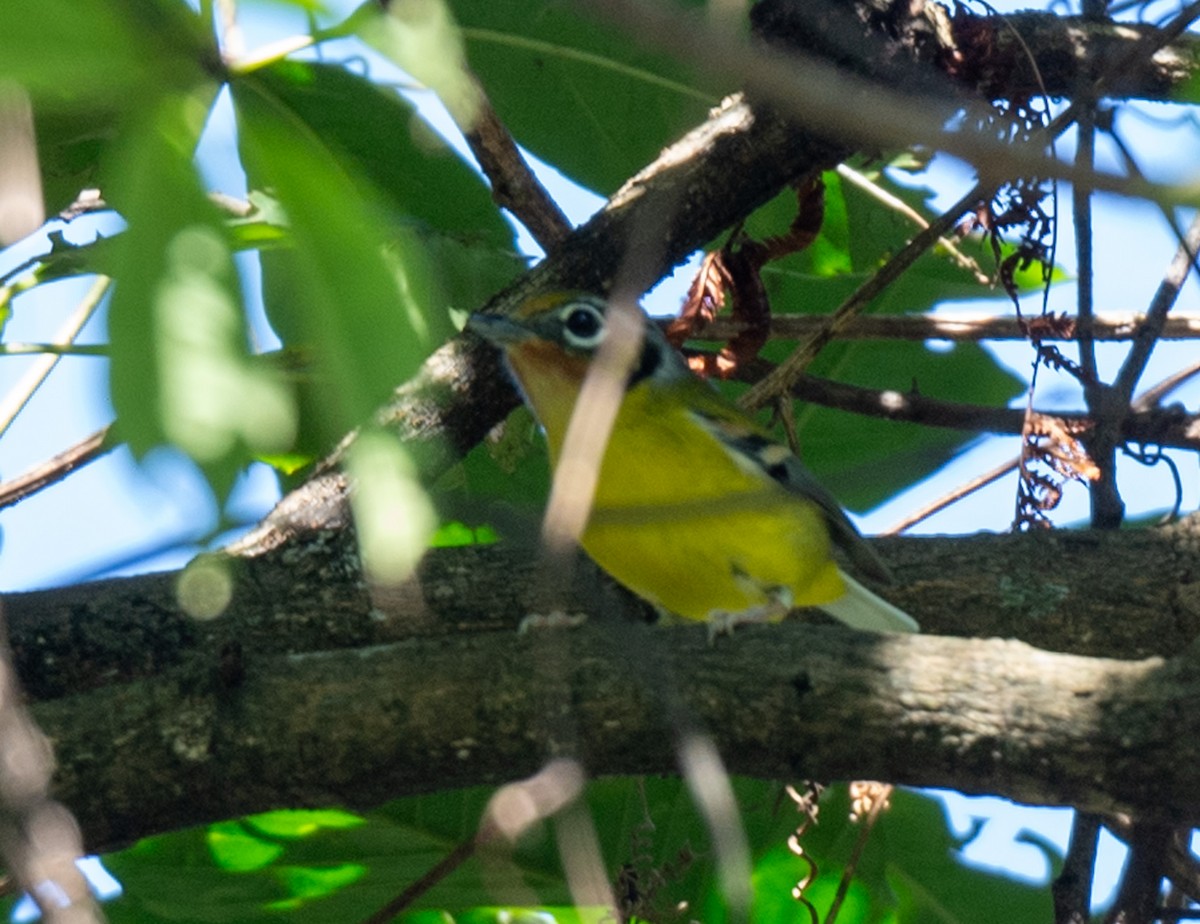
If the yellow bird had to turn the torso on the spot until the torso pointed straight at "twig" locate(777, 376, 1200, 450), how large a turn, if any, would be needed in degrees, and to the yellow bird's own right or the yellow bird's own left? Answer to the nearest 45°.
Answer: approximately 135° to the yellow bird's own right

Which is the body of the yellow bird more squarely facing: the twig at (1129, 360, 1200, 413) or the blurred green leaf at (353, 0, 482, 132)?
the blurred green leaf

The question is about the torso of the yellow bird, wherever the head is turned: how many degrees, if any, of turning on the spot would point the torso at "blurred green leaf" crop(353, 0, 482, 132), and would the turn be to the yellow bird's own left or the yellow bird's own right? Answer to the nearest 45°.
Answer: approximately 90° to the yellow bird's own left

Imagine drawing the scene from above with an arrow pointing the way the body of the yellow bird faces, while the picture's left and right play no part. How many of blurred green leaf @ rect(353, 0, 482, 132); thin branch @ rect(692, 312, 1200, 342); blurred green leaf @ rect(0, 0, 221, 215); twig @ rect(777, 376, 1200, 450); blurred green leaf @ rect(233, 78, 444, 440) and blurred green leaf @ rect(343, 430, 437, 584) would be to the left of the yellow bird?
4

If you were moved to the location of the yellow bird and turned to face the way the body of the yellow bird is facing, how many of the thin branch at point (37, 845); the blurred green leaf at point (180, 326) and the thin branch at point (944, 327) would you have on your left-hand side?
2

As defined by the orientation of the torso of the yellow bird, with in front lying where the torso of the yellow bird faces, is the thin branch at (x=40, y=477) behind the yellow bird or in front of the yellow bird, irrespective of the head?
in front

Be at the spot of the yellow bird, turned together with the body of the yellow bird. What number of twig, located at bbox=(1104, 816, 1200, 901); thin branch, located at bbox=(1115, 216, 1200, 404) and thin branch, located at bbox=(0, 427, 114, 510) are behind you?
2

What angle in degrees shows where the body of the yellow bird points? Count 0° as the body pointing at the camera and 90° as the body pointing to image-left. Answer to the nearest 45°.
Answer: approximately 90°

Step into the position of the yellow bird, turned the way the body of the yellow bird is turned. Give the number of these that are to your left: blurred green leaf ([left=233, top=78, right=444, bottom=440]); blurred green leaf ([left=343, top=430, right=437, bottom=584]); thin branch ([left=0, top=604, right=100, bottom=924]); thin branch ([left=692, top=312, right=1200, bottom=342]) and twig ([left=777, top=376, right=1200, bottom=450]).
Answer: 3
